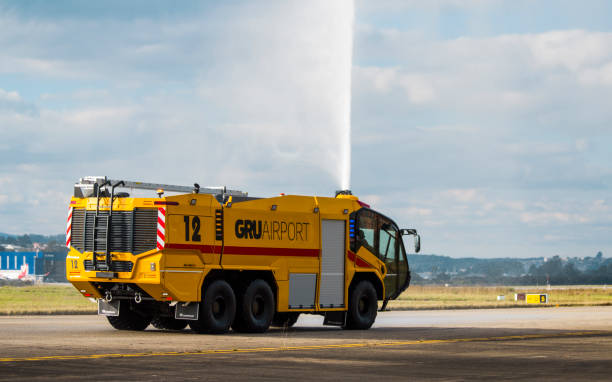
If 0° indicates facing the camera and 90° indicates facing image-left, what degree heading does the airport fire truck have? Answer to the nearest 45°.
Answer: approximately 225°
